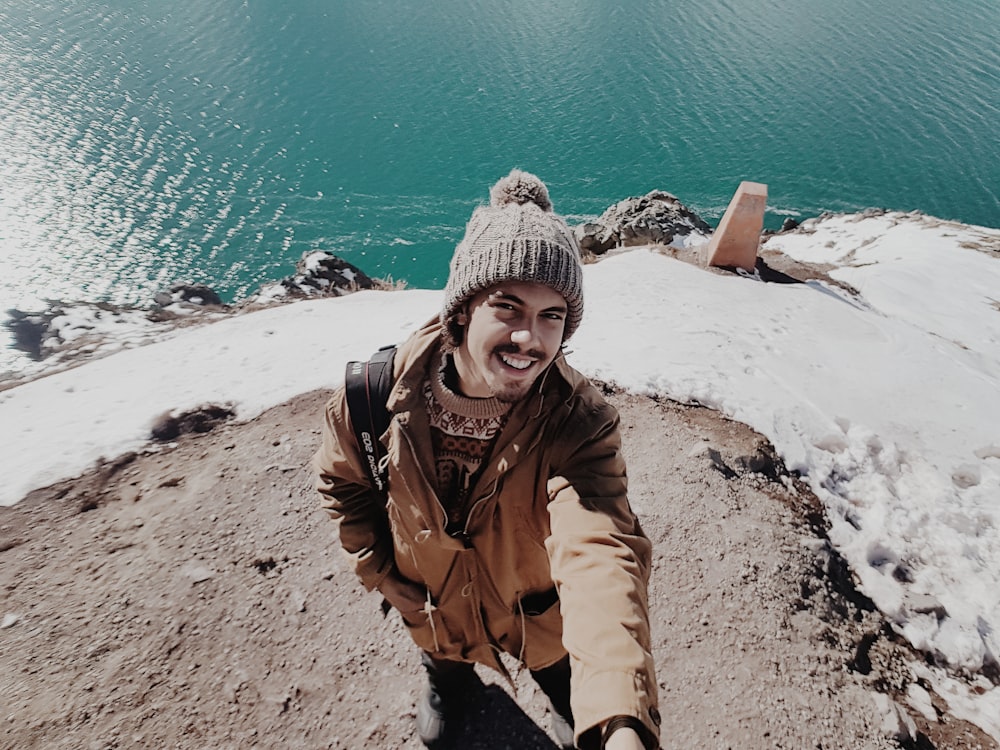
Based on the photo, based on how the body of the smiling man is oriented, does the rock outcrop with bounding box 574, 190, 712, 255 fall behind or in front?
behind

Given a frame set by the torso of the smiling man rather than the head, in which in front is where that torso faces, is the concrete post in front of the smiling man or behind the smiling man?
behind

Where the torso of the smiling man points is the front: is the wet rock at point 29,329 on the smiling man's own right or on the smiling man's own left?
on the smiling man's own right

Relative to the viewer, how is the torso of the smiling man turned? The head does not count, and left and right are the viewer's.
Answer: facing the viewer

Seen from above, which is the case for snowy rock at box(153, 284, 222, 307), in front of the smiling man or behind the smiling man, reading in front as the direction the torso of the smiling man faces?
behind

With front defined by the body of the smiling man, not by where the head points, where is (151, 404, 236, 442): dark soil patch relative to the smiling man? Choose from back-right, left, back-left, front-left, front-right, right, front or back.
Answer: back-right

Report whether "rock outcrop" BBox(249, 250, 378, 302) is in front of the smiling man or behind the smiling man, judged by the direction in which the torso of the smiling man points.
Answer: behind
